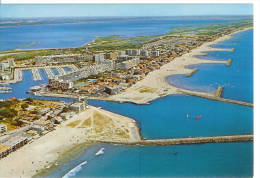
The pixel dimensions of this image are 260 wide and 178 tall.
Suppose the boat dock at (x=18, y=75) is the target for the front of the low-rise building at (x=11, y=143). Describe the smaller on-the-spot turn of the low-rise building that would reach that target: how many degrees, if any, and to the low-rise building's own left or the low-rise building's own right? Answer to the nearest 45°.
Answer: approximately 135° to the low-rise building's own left

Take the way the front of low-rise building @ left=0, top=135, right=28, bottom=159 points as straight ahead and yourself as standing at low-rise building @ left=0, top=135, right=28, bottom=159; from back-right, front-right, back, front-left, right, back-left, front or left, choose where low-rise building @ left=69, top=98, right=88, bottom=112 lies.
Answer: left

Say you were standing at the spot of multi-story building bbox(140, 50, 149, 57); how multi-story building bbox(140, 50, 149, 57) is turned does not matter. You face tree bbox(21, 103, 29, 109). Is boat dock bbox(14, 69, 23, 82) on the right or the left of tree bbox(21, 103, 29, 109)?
right

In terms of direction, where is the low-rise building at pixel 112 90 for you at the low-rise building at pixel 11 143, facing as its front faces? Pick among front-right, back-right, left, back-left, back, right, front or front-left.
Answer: left

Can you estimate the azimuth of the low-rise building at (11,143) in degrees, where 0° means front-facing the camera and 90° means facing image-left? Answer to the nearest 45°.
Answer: approximately 315°

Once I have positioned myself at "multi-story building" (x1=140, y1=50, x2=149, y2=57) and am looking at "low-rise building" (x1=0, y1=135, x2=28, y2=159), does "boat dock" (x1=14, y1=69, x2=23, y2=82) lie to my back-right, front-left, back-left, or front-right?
front-right

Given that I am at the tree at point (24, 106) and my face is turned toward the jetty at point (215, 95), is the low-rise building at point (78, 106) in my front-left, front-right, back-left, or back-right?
front-right
